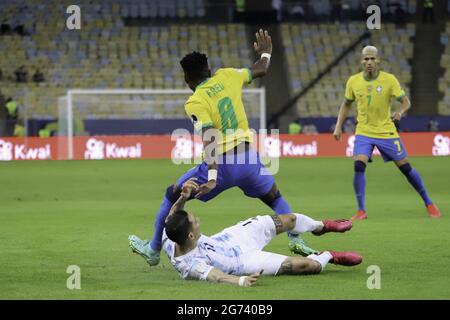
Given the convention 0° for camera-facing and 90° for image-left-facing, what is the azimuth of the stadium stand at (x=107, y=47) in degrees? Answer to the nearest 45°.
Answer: approximately 0°

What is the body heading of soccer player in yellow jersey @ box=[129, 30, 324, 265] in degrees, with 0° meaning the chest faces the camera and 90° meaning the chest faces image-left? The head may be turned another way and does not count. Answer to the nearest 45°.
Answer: approximately 135°

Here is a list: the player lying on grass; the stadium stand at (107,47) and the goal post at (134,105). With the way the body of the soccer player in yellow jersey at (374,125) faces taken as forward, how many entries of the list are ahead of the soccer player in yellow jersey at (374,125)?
1

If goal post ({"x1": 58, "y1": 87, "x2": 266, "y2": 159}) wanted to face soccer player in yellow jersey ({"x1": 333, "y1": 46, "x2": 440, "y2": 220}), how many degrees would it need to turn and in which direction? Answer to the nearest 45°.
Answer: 0° — it already faces them

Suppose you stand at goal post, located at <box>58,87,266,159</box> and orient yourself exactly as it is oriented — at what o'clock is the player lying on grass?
The player lying on grass is roughly at 12 o'clock from the goal post.

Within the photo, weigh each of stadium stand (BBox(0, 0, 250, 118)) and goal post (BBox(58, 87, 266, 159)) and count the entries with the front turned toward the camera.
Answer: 2

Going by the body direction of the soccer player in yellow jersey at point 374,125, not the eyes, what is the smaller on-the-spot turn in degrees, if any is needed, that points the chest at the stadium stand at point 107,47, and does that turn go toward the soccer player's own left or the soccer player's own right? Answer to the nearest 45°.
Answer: approximately 135° to the soccer player's own right

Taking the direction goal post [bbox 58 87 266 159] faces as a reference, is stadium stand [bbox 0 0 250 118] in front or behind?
behind
